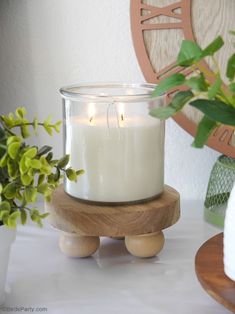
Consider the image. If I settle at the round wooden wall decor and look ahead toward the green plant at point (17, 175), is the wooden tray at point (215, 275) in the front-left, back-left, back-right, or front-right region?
front-left

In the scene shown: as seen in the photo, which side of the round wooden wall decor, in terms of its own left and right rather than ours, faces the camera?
front
